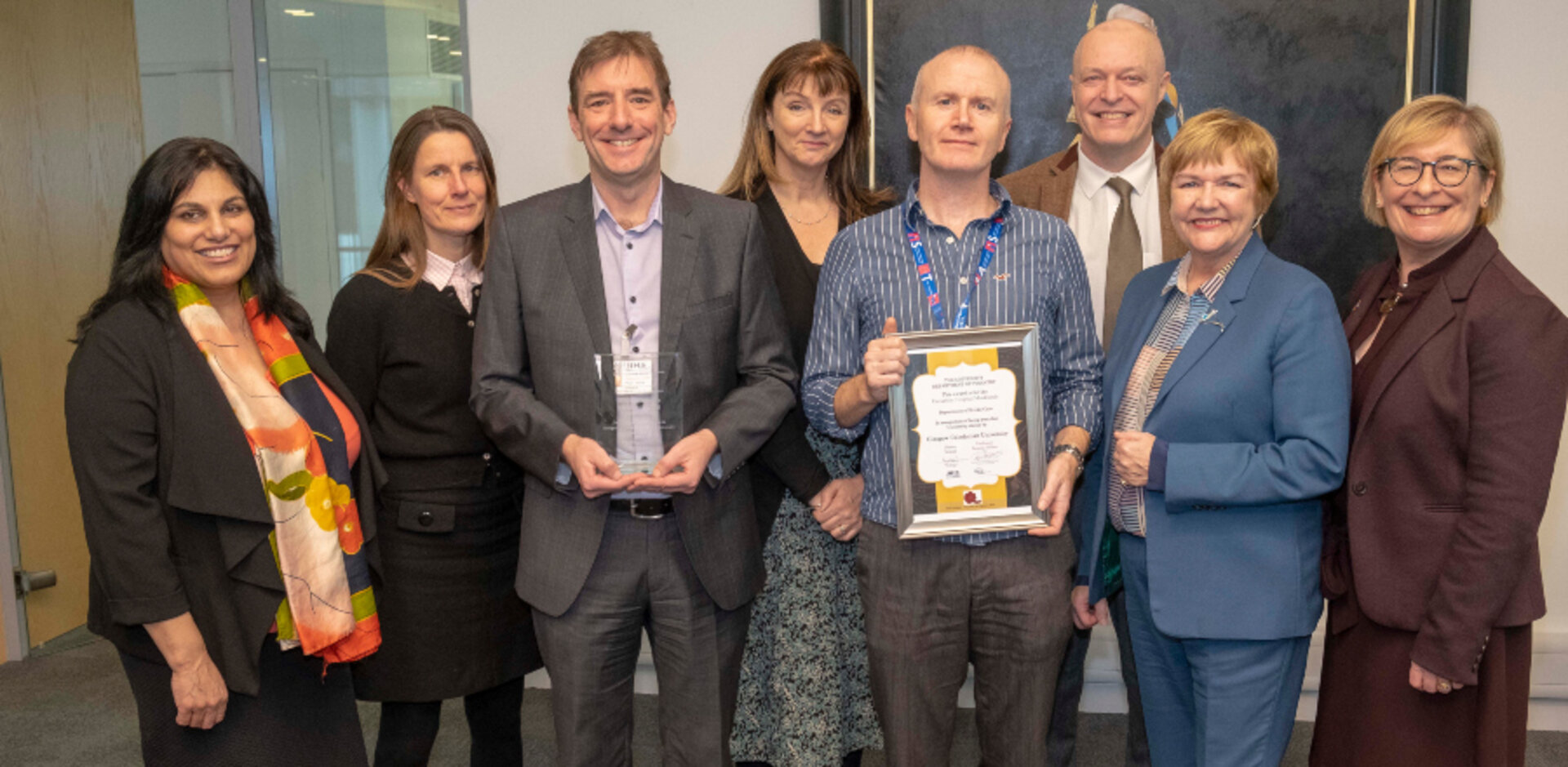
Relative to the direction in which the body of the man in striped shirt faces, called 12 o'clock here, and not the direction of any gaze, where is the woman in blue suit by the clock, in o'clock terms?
The woman in blue suit is roughly at 9 o'clock from the man in striped shirt.

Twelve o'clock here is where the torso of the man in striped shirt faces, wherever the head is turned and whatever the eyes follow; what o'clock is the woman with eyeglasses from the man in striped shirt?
The woman with eyeglasses is roughly at 9 o'clock from the man in striped shirt.

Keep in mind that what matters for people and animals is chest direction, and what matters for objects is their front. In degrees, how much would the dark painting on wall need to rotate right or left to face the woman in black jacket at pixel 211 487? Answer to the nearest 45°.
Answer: approximately 45° to its right

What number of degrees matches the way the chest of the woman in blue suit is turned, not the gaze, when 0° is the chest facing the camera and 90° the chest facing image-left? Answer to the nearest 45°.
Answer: approximately 45°
